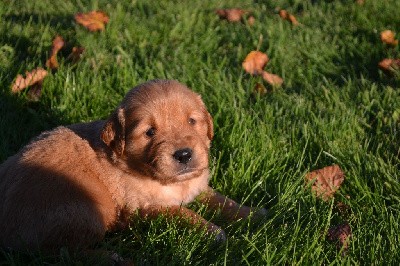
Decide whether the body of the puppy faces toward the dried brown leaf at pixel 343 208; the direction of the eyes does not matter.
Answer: yes

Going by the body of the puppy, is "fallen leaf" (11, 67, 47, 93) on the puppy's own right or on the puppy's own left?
on the puppy's own left

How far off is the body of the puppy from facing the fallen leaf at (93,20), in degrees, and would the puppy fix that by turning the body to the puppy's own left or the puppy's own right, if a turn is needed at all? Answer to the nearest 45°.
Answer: approximately 90° to the puppy's own left

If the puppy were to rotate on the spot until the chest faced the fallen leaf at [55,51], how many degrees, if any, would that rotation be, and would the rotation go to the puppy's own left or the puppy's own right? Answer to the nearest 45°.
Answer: approximately 90° to the puppy's own left

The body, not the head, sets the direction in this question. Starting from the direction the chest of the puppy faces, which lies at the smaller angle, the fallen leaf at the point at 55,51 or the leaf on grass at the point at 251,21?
the leaf on grass

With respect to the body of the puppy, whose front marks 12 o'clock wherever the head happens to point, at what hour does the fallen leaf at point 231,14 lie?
The fallen leaf is roughly at 10 o'clock from the puppy.

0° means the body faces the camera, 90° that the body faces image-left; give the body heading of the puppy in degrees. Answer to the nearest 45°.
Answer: approximately 270°

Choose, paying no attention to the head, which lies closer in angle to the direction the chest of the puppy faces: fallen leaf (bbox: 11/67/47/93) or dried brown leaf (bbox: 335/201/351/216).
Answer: the dried brown leaf

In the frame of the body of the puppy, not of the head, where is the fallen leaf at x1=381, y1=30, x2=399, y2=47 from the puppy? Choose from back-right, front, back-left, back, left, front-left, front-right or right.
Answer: front-left

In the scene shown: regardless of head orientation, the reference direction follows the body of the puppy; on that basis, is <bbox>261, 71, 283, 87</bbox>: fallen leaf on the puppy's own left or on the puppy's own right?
on the puppy's own left

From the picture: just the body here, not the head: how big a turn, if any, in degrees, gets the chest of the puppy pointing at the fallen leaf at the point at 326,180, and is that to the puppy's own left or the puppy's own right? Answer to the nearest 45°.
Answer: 0° — it already faces it

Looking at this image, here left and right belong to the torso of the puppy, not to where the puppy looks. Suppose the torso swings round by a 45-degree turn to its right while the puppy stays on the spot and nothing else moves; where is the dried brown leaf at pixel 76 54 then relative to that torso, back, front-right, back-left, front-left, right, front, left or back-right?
back-left

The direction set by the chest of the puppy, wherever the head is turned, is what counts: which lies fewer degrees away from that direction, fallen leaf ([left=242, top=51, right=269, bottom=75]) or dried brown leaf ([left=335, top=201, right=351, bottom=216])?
the dried brown leaf

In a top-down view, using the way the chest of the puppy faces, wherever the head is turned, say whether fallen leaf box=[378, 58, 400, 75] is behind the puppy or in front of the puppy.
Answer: in front

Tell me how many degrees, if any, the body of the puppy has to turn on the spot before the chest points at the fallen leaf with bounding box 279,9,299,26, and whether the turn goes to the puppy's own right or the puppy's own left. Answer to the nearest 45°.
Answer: approximately 45° to the puppy's own left
